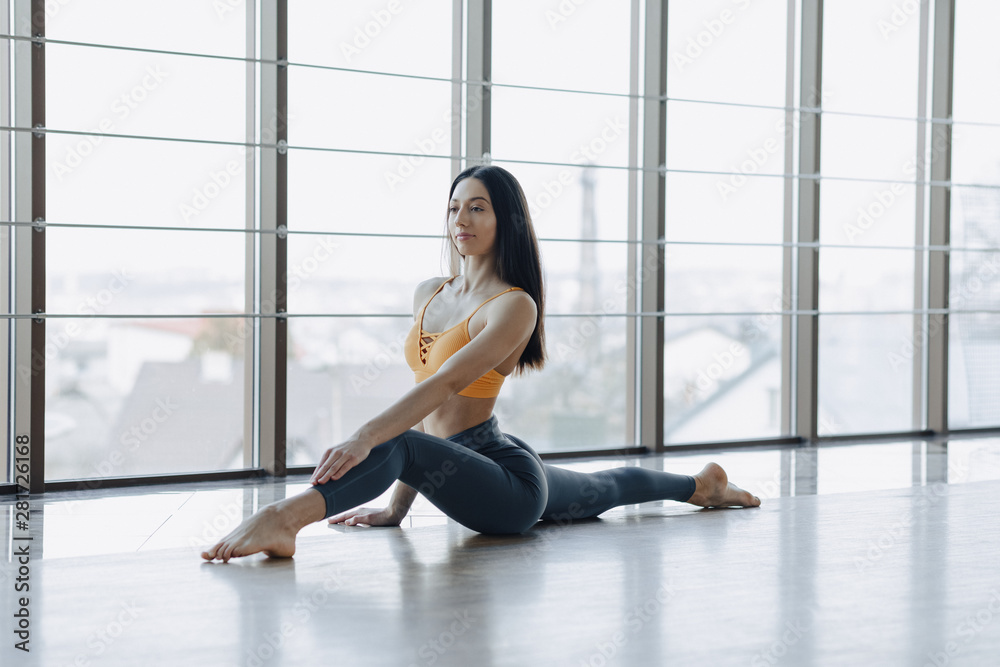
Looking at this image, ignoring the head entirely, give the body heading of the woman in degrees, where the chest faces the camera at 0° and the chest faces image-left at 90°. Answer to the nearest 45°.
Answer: approximately 45°
